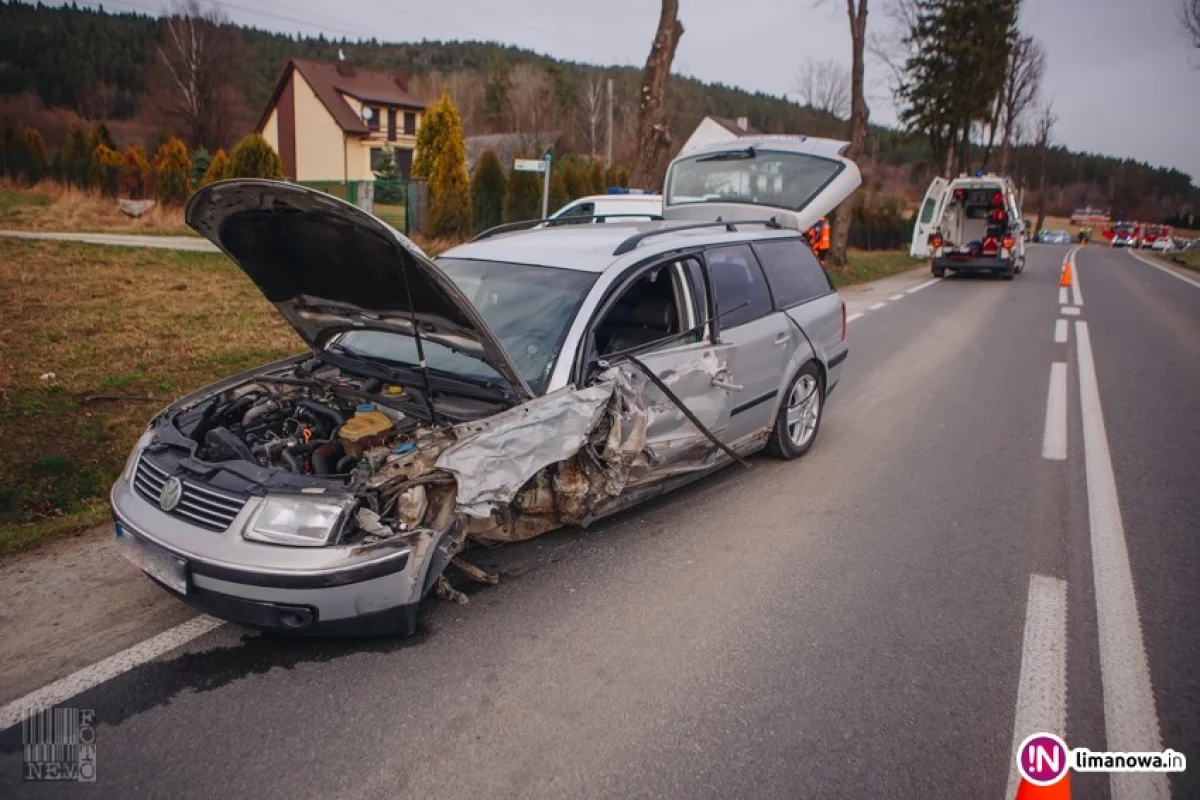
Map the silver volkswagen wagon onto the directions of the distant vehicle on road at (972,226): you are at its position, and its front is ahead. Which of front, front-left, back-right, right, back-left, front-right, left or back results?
back

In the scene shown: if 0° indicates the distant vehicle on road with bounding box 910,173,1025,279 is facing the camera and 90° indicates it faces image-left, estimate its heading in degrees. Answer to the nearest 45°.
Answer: approximately 180°

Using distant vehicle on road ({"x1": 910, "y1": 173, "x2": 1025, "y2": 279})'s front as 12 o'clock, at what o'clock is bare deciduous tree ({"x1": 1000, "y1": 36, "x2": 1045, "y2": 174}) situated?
The bare deciduous tree is roughly at 12 o'clock from the distant vehicle on road.

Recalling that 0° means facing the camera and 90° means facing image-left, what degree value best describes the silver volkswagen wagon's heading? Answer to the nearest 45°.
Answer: approximately 45°

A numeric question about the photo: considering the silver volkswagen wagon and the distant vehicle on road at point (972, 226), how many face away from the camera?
1

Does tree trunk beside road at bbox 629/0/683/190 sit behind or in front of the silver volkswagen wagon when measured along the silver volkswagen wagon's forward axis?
behind

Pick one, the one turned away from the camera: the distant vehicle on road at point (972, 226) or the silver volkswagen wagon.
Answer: the distant vehicle on road

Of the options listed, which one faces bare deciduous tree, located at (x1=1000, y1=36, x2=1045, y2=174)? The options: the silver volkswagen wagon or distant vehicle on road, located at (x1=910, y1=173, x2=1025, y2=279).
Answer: the distant vehicle on road

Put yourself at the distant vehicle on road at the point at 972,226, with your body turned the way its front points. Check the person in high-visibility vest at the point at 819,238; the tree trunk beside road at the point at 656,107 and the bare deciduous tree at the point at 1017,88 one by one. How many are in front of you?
1

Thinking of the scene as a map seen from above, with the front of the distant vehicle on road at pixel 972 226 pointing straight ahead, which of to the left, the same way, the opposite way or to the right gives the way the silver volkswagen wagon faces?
the opposite way
